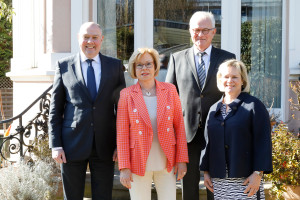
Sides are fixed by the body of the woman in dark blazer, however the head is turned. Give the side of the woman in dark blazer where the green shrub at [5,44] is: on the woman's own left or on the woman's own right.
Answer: on the woman's own right

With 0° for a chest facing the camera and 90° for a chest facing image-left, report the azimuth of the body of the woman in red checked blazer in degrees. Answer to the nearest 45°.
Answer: approximately 0°

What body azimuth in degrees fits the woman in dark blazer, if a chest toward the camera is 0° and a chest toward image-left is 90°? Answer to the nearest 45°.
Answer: approximately 45°

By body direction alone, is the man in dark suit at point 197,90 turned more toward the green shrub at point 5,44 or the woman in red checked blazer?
the woman in red checked blazer

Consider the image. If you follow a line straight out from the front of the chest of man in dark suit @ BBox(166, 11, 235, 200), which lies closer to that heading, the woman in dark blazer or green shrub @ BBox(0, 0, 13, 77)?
the woman in dark blazer

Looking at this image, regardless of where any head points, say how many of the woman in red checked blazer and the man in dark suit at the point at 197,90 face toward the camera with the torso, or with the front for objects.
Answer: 2
